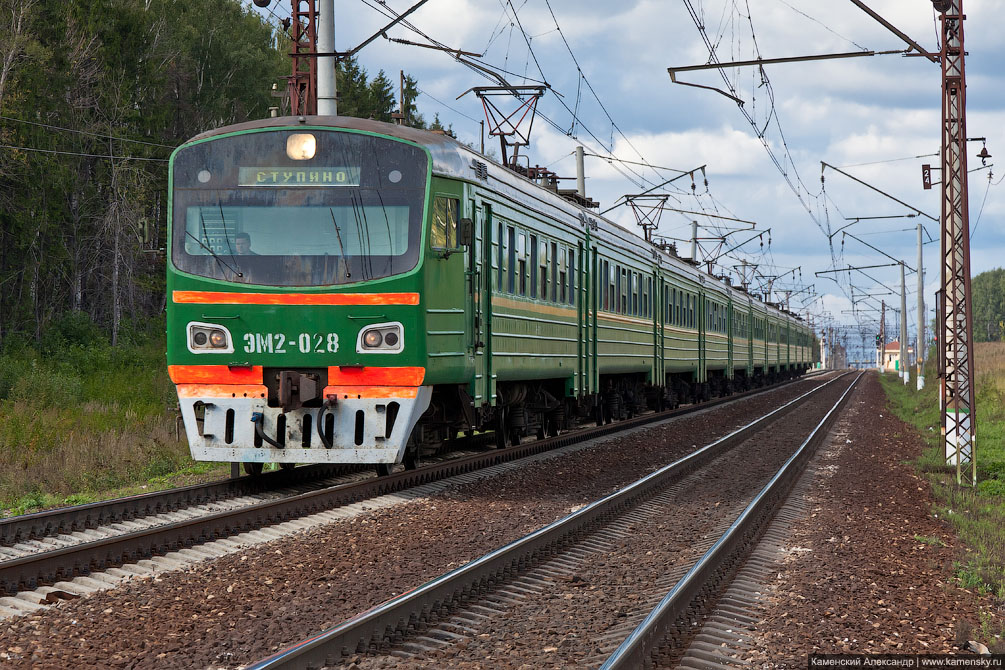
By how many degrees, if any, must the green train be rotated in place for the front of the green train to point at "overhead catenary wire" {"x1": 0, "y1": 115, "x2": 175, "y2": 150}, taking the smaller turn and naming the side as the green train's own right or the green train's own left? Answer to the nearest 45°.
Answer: approximately 90° to the green train's own right

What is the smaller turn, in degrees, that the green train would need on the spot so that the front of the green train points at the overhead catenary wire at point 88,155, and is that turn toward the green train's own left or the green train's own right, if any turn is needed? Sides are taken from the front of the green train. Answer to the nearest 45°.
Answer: approximately 90° to the green train's own right

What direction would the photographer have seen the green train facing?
facing the viewer and to the left of the viewer

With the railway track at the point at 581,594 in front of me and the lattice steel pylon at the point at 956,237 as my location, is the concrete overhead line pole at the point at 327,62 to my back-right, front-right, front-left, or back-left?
front-right

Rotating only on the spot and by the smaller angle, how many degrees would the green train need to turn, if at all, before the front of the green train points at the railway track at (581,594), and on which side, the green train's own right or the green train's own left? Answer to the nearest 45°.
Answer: approximately 90° to the green train's own left

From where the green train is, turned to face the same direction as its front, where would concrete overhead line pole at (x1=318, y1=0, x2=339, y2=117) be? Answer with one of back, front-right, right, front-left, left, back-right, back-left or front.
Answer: back-right
